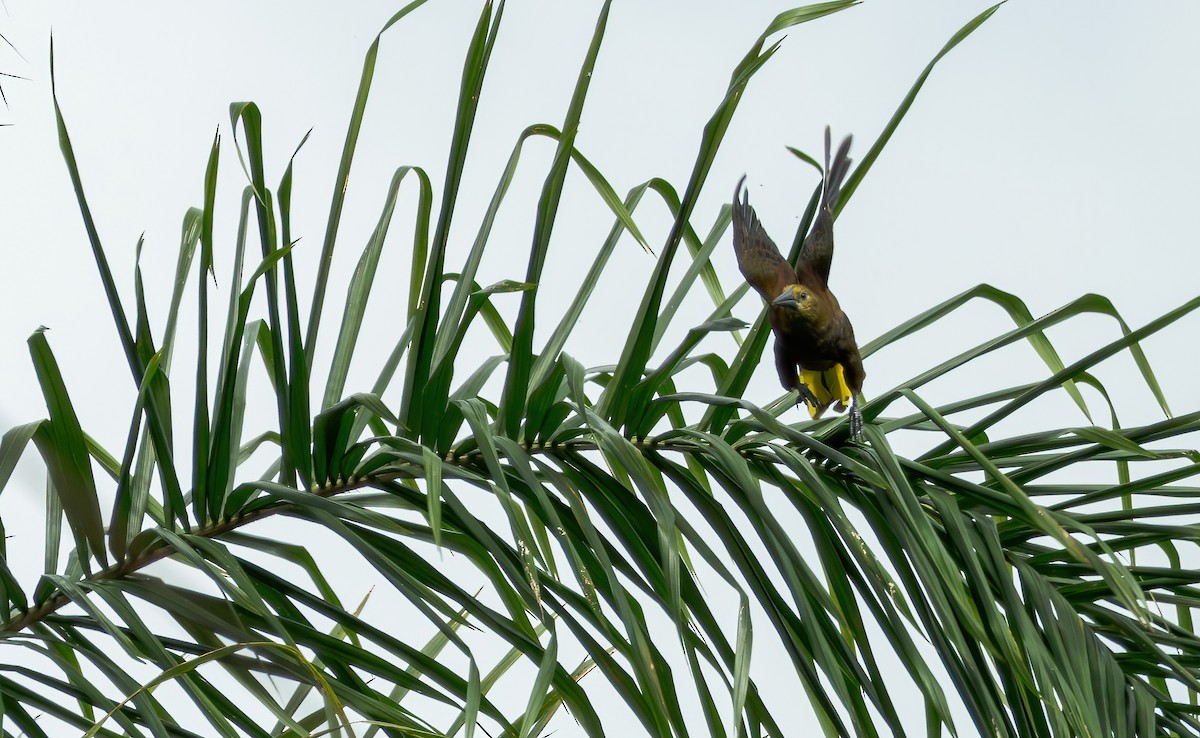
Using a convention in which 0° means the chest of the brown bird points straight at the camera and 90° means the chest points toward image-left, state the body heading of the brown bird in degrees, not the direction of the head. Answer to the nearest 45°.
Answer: approximately 45°
